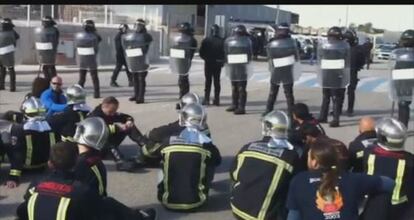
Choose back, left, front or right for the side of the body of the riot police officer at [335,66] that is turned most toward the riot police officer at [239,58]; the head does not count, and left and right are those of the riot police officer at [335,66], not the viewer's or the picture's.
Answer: right

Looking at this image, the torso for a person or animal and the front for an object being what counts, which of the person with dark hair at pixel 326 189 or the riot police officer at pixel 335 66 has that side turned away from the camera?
the person with dark hair

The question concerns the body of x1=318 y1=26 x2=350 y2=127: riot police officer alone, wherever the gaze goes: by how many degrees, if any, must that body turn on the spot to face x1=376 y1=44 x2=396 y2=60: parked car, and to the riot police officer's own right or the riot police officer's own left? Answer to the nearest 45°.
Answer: approximately 180°

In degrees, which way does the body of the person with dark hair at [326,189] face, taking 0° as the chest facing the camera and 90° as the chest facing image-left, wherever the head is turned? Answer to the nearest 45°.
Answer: approximately 180°

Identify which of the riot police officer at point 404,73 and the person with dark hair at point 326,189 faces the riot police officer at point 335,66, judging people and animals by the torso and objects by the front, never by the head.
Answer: the person with dark hair
